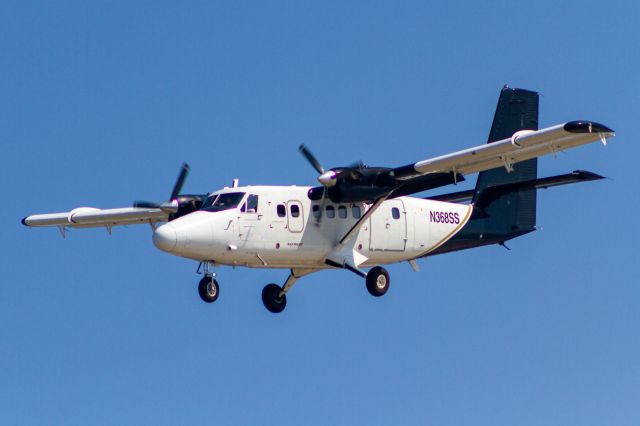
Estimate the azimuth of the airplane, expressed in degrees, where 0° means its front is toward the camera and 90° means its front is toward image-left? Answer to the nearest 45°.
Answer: approximately 45°
